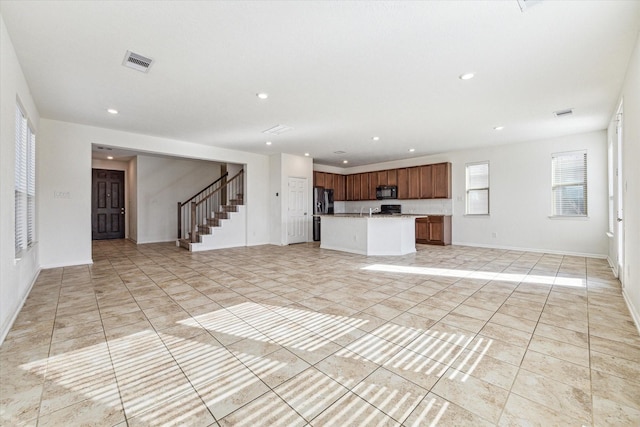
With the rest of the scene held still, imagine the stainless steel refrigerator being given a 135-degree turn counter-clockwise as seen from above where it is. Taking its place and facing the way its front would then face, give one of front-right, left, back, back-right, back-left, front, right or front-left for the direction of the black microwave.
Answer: right

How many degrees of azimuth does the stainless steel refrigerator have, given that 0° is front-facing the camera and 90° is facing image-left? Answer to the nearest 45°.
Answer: approximately 315°

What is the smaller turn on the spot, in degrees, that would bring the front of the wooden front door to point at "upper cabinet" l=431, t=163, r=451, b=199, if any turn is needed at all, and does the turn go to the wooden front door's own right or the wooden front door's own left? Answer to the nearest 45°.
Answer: approximately 45° to the wooden front door's own left

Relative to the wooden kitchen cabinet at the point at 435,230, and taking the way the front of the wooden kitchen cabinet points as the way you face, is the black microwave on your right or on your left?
on your right

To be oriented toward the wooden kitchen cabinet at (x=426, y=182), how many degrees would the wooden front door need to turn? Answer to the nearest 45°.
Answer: approximately 45° to its left

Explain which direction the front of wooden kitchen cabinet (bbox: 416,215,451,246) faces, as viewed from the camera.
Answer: facing the viewer and to the left of the viewer

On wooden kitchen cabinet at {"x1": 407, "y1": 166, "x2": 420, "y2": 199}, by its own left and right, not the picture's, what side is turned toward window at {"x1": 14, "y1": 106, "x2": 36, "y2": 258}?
front

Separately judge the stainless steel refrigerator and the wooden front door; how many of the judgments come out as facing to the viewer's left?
0

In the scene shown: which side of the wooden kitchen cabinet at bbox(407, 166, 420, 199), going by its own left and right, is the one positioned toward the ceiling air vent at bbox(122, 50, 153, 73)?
front

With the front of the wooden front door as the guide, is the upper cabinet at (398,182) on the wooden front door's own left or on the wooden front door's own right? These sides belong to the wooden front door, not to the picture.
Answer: on the wooden front door's own left
